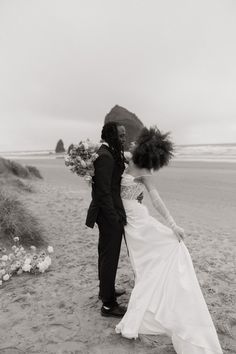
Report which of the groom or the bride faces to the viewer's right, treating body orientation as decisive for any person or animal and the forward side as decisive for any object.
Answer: the groom

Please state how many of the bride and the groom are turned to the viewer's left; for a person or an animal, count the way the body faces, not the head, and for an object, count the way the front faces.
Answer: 1

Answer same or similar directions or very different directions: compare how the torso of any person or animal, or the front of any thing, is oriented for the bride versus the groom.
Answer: very different directions

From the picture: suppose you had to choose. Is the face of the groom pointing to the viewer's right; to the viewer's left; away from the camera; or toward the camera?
to the viewer's right

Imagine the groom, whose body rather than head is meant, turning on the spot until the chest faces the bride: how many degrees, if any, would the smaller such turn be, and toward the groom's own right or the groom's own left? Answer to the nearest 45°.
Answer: approximately 45° to the groom's own right

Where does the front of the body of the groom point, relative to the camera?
to the viewer's right

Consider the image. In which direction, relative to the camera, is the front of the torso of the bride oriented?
to the viewer's left

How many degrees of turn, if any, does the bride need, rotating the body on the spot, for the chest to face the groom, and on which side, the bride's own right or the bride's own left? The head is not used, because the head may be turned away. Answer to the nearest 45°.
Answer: approximately 45° to the bride's own right

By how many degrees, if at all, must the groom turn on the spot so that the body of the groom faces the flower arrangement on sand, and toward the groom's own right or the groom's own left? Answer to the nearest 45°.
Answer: approximately 135° to the groom's own left

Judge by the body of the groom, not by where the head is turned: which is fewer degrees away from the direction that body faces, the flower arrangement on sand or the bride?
the bride

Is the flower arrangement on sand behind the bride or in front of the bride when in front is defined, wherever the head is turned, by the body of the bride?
in front
